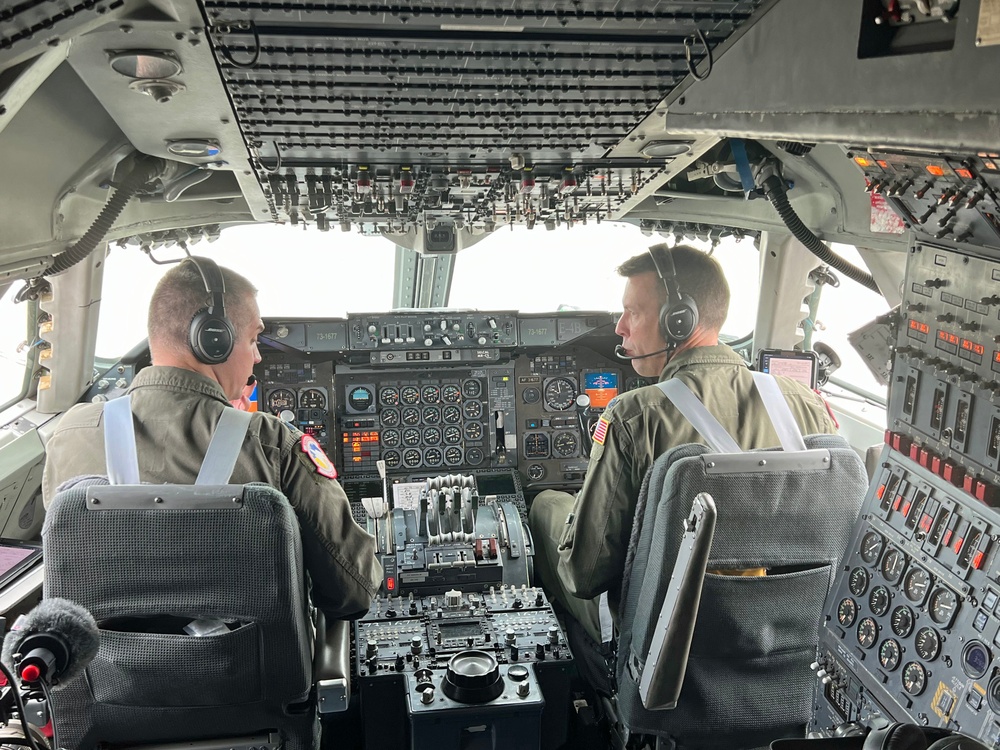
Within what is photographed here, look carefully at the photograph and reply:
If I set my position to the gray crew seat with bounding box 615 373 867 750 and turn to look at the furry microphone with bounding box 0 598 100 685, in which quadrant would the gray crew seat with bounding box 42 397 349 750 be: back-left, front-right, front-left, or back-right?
front-right

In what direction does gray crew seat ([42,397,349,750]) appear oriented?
away from the camera

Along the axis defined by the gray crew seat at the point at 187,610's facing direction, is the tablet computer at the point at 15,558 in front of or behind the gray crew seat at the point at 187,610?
in front

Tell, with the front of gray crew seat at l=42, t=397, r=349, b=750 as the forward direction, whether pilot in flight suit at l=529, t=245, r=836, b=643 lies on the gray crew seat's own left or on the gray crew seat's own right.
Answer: on the gray crew seat's own right

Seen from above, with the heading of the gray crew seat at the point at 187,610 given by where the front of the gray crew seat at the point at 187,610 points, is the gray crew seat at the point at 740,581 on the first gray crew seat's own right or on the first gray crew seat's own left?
on the first gray crew seat's own right
